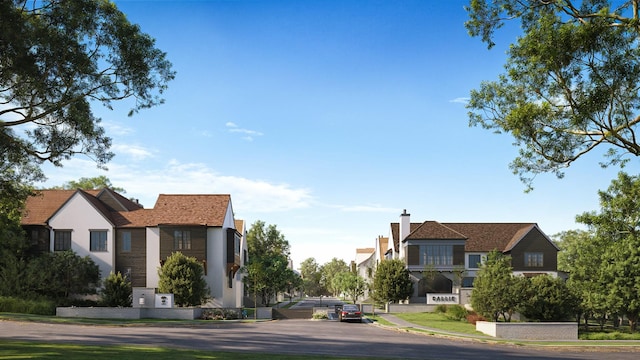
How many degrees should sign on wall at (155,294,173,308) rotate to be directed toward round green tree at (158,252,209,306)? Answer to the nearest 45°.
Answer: approximately 180°

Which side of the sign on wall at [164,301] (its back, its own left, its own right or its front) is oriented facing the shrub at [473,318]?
left

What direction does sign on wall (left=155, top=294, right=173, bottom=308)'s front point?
toward the camera

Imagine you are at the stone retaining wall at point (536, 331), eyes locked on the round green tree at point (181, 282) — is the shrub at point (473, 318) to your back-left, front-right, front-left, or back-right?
front-right

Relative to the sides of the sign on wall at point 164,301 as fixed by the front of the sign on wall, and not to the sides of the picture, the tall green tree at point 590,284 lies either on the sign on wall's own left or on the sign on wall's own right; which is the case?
on the sign on wall's own left
